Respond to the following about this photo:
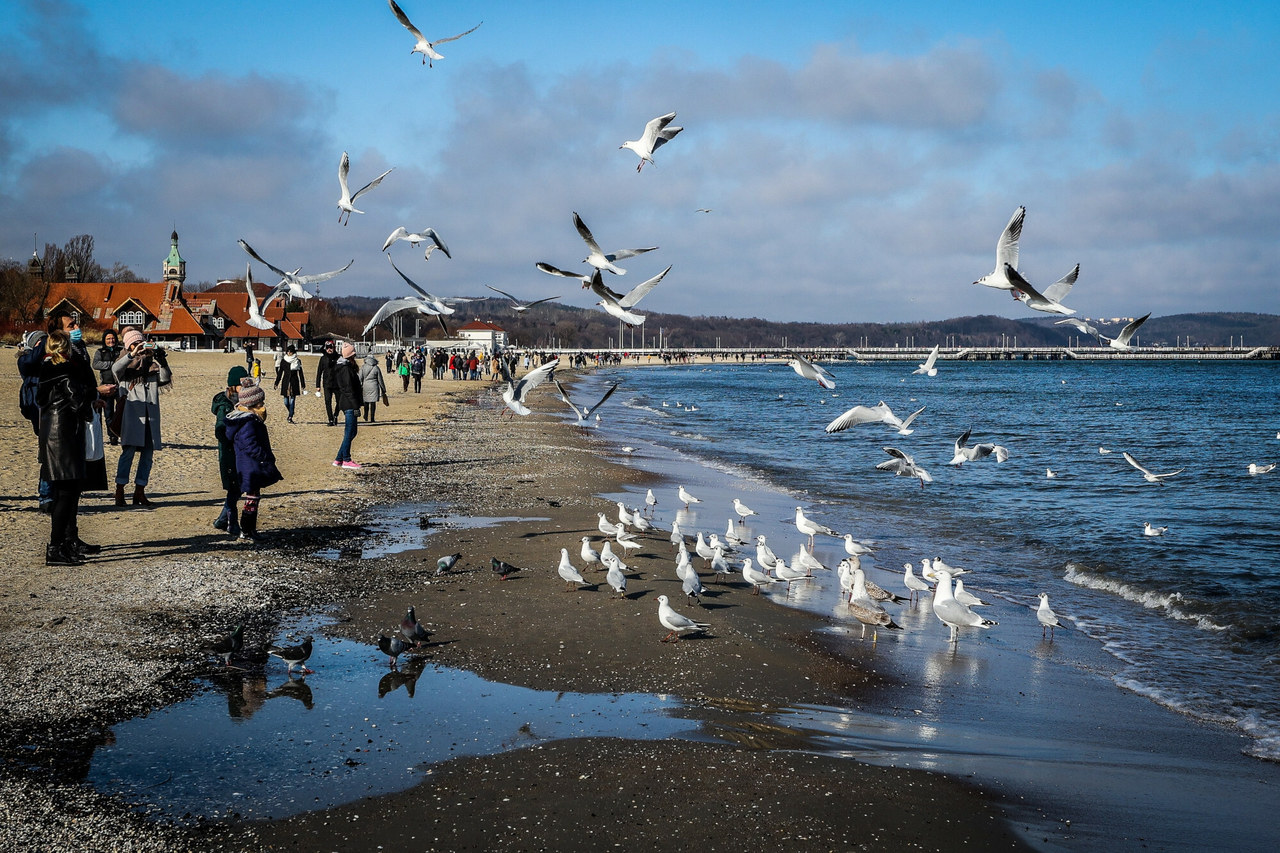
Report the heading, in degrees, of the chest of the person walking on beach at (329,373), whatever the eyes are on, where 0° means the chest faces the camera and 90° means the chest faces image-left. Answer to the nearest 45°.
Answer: approximately 0°

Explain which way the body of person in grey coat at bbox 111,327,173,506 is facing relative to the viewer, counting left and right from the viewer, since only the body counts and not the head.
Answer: facing the viewer and to the right of the viewer

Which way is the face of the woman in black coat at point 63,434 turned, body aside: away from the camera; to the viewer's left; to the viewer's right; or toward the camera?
away from the camera

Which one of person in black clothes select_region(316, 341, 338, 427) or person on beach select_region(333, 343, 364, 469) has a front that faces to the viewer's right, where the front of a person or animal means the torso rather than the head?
person on beach select_region(333, 343, 364, 469)

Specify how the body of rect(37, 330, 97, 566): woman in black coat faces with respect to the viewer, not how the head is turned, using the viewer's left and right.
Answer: facing away from the viewer and to the right of the viewer

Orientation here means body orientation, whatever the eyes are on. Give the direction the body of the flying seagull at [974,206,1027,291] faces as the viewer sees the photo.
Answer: to the viewer's left

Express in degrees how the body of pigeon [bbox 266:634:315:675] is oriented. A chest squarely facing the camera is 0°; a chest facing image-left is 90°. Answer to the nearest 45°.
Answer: approximately 270°

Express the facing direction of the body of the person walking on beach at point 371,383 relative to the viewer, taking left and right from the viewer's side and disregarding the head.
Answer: facing away from the viewer

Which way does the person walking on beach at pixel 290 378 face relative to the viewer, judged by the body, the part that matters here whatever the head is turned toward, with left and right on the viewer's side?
facing the viewer

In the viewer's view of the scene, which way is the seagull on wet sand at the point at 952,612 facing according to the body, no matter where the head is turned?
to the viewer's left

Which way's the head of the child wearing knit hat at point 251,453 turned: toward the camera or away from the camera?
away from the camera

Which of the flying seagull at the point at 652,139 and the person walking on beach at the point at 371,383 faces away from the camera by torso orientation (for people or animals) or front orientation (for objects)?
the person walking on beach
